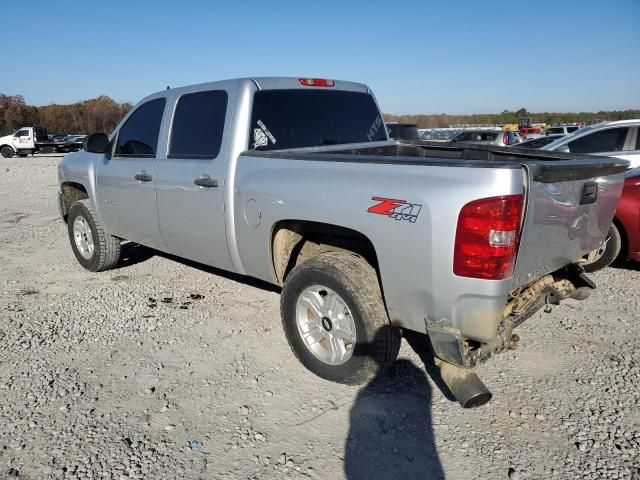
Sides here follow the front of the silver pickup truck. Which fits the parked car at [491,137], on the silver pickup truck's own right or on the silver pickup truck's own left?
on the silver pickup truck's own right

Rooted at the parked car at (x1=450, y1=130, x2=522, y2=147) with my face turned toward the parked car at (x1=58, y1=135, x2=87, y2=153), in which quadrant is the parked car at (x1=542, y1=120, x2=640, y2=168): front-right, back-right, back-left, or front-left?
back-left

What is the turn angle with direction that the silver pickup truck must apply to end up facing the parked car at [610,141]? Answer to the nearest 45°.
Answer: approximately 90° to its right

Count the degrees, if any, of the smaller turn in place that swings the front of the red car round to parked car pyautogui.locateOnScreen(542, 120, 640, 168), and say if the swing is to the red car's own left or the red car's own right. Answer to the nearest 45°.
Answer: approximately 90° to the red car's own right

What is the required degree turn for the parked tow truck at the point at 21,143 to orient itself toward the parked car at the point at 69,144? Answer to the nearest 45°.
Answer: approximately 135° to its right

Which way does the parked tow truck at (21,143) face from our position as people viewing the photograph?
facing to the left of the viewer

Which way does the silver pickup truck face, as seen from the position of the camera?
facing away from the viewer and to the left of the viewer

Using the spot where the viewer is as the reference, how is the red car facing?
facing to the left of the viewer

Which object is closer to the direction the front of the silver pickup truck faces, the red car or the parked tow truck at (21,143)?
the parked tow truck

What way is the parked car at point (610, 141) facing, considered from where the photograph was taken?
facing to the left of the viewer

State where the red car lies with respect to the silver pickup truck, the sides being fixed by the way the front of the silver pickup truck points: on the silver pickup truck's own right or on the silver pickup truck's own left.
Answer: on the silver pickup truck's own right

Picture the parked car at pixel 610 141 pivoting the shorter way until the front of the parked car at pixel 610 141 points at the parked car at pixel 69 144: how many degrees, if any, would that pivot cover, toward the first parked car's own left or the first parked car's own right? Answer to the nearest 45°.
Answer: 0° — it already faces it

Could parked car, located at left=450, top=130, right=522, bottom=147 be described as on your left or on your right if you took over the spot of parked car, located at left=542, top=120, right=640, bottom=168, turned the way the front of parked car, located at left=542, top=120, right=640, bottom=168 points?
on your right

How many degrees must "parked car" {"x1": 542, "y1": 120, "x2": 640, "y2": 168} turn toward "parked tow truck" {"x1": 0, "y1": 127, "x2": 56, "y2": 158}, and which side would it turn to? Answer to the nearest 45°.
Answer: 0° — it already faces it

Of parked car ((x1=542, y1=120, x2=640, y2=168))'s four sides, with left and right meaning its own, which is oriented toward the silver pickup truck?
left
